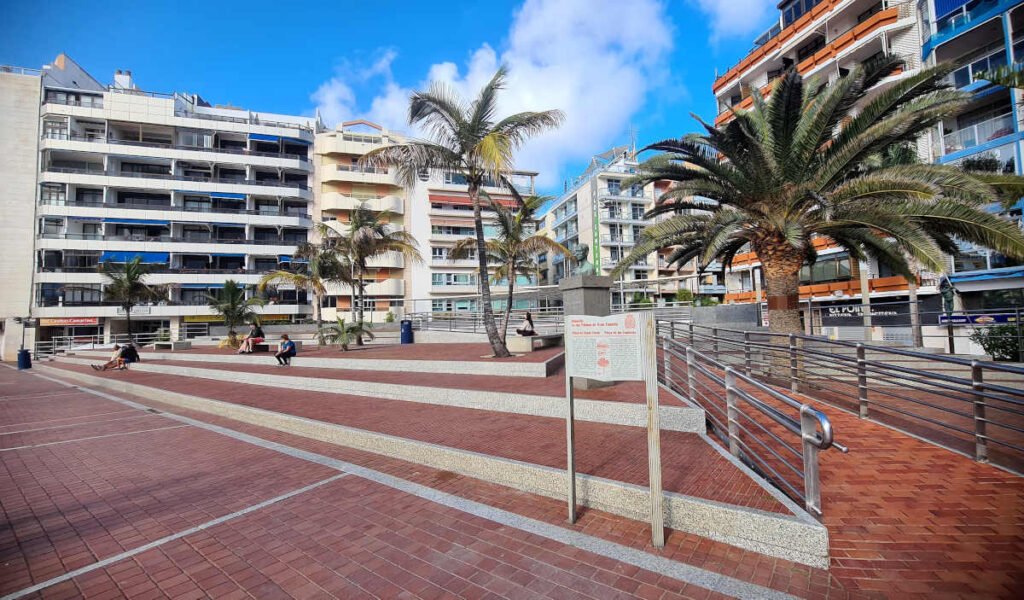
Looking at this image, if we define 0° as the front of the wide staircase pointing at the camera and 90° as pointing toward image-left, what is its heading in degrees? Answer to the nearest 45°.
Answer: approximately 45°

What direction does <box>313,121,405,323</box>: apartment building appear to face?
toward the camera

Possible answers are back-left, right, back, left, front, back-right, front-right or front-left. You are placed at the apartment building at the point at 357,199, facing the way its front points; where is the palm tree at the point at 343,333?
front

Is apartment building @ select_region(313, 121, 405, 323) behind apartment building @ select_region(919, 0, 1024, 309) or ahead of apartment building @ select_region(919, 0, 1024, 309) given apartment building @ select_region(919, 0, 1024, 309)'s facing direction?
ahead

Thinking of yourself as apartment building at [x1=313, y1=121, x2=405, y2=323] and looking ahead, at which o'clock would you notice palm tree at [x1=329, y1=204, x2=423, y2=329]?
The palm tree is roughly at 12 o'clock from the apartment building.

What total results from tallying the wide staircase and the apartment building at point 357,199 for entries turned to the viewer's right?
0

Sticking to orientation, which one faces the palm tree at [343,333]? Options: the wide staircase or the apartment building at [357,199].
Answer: the apartment building

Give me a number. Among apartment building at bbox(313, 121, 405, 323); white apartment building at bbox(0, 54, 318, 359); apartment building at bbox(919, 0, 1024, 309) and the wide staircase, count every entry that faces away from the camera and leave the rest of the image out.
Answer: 0

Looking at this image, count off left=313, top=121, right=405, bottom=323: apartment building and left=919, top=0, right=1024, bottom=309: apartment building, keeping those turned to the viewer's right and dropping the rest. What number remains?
0

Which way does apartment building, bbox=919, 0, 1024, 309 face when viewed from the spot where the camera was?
facing the viewer and to the left of the viewer

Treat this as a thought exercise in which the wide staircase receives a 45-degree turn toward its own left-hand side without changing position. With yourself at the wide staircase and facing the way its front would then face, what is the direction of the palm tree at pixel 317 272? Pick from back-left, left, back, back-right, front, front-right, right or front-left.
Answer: back-right

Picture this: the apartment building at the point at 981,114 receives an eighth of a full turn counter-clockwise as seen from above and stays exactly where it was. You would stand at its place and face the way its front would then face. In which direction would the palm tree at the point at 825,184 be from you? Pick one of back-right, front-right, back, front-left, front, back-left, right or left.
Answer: front

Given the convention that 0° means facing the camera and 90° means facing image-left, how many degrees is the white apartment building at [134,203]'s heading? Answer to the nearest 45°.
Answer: approximately 315°

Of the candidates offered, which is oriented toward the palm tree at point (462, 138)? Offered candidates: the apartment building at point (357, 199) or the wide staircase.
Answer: the apartment building
